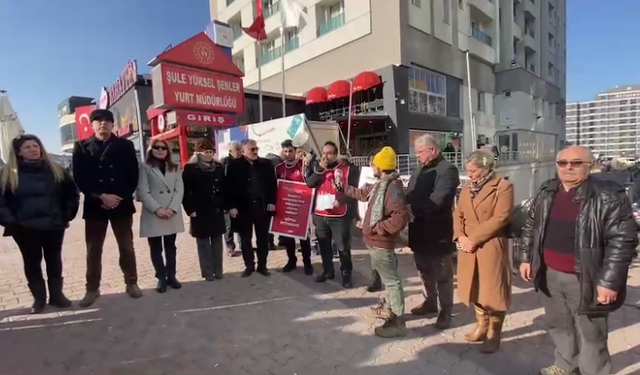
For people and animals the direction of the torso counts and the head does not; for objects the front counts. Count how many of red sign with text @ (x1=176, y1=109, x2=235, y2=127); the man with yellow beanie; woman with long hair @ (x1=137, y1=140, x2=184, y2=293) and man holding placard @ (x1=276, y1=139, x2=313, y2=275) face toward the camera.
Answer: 3

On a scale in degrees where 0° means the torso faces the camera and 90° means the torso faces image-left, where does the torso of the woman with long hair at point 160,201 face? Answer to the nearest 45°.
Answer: approximately 0°

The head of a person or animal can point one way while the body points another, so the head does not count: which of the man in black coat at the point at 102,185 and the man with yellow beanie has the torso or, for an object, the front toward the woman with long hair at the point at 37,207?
the man with yellow beanie

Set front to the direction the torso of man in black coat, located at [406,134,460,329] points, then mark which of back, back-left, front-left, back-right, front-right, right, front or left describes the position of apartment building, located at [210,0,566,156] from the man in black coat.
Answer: back-right

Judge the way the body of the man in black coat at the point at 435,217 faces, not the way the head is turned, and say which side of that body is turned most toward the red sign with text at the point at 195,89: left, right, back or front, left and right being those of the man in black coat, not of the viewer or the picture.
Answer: right

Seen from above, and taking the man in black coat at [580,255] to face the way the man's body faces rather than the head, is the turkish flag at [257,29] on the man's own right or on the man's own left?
on the man's own right

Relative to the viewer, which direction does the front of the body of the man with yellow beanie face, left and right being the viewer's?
facing to the left of the viewer

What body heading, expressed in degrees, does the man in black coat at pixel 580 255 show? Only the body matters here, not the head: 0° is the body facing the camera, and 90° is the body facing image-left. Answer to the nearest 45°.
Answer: approximately 45°
